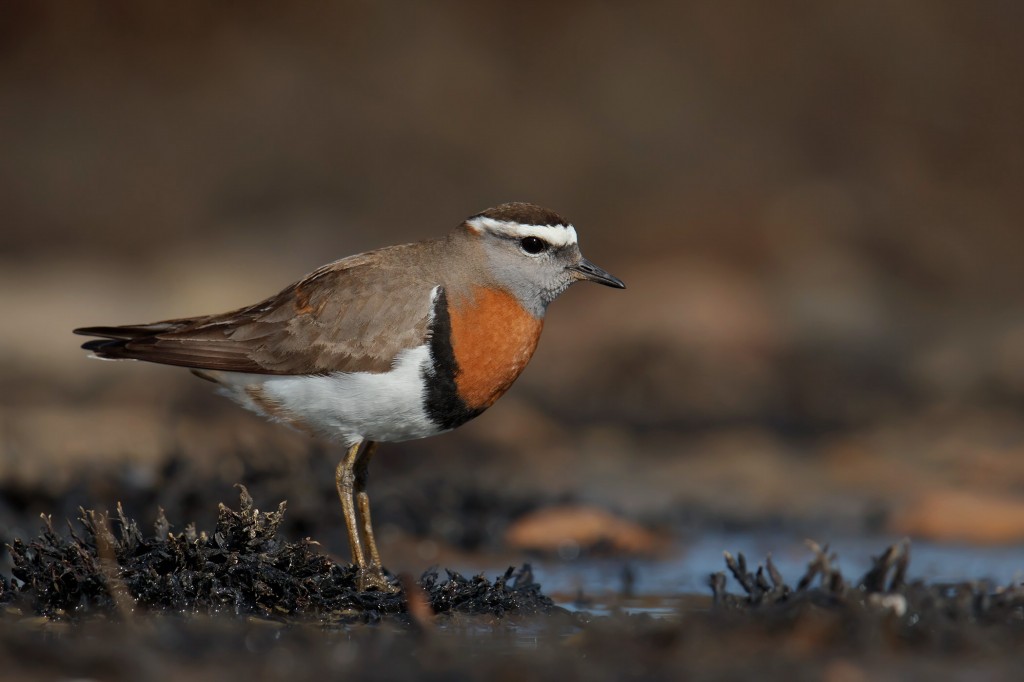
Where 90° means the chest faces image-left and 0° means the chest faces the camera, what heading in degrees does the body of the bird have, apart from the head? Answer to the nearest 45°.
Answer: approximately 270°

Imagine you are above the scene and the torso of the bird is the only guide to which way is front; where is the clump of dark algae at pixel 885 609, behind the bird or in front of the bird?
in front
